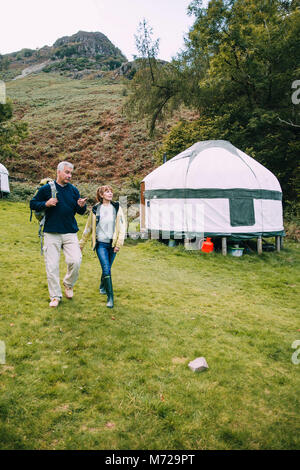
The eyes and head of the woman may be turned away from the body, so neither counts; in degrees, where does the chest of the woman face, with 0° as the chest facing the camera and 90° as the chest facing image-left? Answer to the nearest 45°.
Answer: approximately 0°

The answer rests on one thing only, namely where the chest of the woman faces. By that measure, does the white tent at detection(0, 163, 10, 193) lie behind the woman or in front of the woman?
behind

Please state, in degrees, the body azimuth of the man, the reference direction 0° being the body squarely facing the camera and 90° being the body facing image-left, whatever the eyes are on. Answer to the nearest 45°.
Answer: approximately 0°

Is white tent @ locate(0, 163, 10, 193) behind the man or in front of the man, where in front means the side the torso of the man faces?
behind
